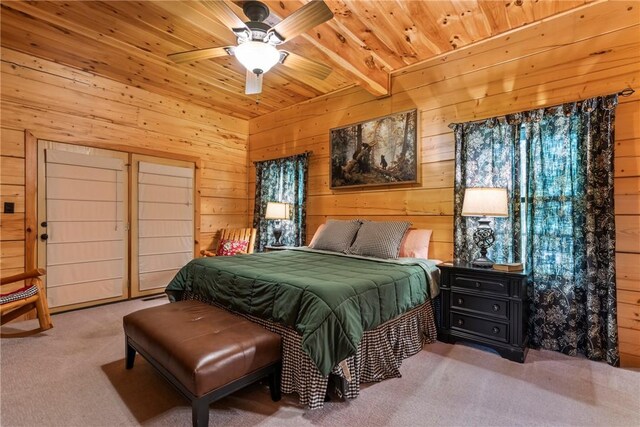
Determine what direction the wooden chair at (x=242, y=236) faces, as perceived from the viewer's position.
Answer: facing the viewer and to the left of the viewer

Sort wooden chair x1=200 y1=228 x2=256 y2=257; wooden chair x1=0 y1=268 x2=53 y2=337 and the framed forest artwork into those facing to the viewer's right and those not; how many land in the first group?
1

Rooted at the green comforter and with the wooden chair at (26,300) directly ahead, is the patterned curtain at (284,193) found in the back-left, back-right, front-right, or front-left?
front-right

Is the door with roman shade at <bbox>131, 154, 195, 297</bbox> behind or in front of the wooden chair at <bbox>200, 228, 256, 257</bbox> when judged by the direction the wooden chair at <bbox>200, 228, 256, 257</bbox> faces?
in front

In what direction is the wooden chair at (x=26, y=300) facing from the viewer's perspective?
to the viewer's right

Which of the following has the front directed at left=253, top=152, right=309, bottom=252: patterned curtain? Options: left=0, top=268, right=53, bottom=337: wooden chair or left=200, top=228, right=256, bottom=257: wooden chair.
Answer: left=0, top=268, right=53, bottom=337: wooden chair

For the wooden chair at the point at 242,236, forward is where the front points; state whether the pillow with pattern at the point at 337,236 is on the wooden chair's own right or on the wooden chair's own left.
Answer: on the wooden chair's own left

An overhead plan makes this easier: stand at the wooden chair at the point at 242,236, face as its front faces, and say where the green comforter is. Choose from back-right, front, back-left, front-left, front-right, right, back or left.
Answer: front-left

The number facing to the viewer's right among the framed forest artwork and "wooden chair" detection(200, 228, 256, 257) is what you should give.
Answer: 0

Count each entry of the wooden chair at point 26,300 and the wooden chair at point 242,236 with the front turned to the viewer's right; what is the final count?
1

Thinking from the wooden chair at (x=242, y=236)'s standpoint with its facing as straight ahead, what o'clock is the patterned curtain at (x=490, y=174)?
The patterned curtain is roughly at 9 o'clock from the wooden chair.

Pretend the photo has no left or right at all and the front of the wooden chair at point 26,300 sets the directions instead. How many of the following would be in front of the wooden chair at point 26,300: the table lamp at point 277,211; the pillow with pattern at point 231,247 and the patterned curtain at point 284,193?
3

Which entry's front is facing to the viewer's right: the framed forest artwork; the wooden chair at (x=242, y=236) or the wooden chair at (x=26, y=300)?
the wooden chair at (x=26, y=300)
